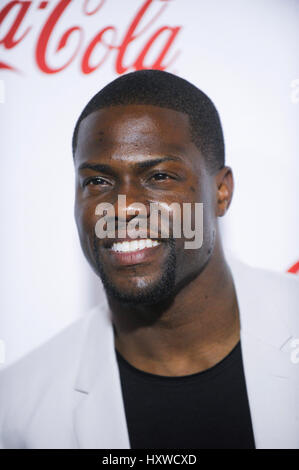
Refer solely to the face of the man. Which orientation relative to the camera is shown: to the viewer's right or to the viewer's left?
to the viewer's left

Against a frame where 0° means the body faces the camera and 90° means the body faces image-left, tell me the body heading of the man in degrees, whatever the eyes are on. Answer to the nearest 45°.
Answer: approximately 0°
